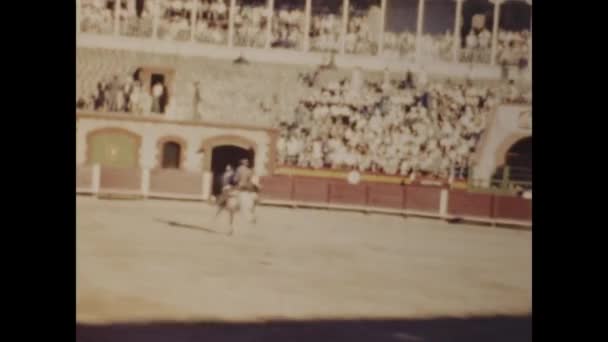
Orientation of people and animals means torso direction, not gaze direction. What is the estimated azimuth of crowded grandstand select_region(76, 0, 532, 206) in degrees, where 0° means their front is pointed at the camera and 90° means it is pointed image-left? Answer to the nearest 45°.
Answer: approximately 0°
